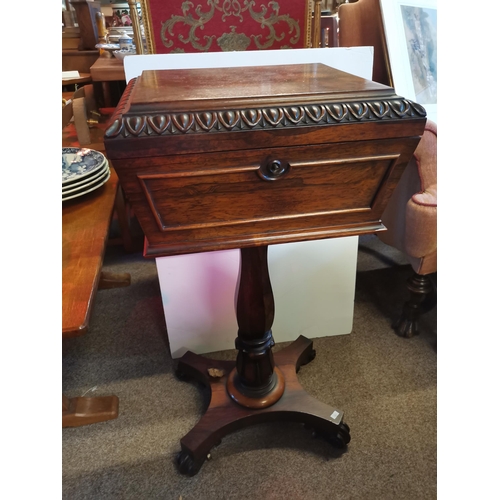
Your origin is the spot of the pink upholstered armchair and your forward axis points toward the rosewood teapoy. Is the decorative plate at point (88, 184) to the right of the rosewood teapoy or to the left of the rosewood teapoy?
right

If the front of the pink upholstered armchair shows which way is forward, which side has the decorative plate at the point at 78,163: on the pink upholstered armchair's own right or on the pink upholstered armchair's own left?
on the pink upholstered armchair's own right

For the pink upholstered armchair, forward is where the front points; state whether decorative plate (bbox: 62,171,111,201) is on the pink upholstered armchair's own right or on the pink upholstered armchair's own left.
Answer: on the pink upholstered armchair's own right
